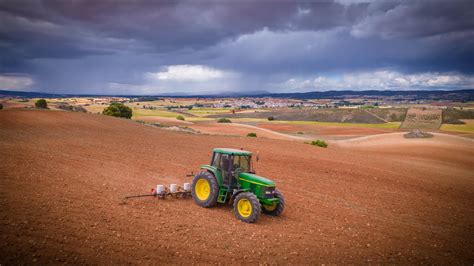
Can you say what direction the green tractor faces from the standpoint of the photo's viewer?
facing the viewer and to the right of the viewer
